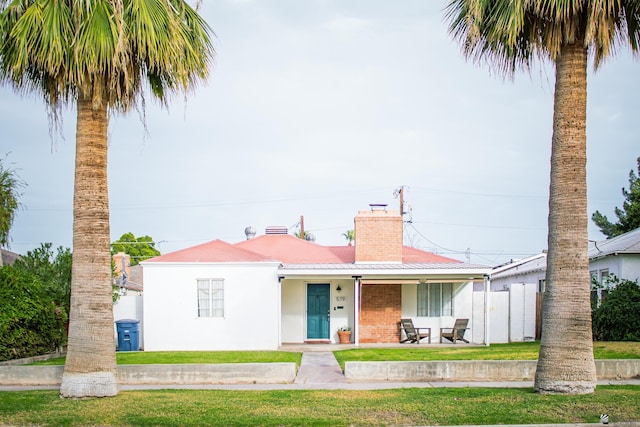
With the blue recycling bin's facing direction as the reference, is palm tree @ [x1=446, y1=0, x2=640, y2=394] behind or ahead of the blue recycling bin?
ahead

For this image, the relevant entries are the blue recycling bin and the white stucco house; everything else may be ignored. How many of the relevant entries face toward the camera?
2

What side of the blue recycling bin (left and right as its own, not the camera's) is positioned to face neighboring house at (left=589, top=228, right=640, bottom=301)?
left

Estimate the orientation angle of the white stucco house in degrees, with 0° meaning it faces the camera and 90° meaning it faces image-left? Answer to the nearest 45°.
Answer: approximately 0°

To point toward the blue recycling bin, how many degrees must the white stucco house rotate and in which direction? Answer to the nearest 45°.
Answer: approximately 90° to its right

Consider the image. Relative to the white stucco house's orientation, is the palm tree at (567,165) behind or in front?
in front

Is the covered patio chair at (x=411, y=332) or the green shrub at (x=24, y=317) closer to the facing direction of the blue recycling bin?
the green shrub

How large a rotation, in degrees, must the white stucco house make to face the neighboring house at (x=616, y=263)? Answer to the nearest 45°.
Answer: approximately 90° to its left

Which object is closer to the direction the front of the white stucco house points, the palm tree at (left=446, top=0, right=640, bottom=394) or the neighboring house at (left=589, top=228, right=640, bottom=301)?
the palm tree

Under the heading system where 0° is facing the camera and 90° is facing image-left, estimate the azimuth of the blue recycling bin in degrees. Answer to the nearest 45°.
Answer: approximately 0°

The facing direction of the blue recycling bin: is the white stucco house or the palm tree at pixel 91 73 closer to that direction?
the palm tree
